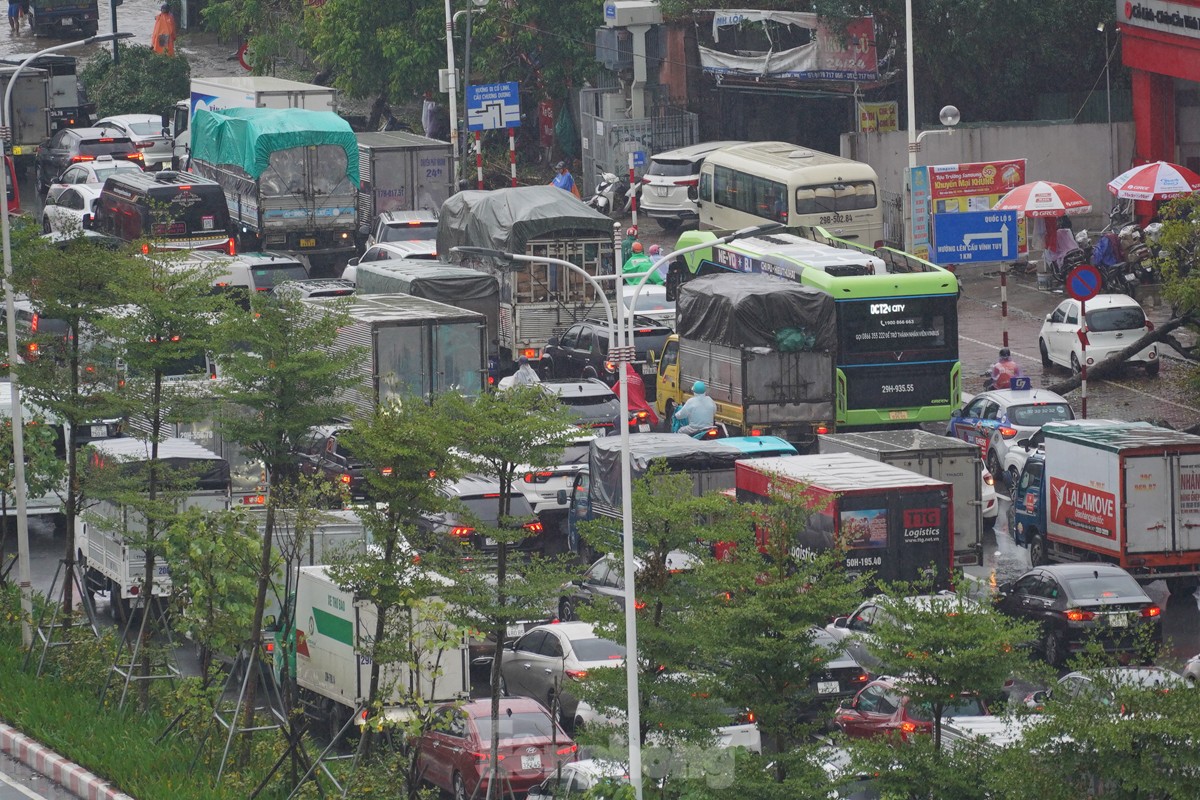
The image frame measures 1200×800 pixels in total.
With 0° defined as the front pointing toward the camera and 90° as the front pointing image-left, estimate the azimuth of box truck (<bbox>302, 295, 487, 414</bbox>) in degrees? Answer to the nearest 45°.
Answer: approximately 135°

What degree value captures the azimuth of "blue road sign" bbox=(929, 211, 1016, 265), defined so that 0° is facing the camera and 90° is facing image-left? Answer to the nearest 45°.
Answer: approximately 0°

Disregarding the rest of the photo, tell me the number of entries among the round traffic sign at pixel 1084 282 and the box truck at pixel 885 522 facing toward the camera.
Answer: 1

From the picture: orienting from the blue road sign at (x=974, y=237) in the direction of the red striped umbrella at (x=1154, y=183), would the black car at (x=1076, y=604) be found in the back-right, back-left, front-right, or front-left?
back-right

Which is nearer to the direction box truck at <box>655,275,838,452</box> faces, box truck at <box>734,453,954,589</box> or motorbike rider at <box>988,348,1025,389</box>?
the motorbike rider

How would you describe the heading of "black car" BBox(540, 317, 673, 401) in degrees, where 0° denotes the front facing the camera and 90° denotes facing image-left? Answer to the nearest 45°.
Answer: approximately 135°

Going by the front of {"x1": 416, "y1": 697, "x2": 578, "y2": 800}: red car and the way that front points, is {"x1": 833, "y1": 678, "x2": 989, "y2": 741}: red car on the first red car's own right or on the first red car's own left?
on the first red car's own right

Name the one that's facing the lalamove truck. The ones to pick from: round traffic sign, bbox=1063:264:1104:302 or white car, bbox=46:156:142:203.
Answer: the round traffic sign
